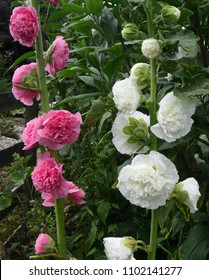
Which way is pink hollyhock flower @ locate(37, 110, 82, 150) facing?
toward the camera

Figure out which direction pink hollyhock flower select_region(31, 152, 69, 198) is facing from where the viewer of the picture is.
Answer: facing the viewer and to the left of the viewer
